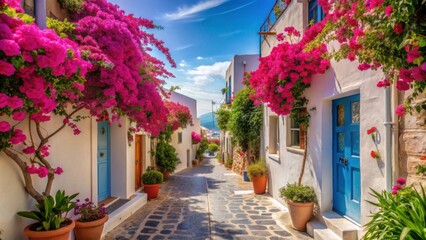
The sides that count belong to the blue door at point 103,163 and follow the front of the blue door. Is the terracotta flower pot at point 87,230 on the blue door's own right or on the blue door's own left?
on the blue door's own right

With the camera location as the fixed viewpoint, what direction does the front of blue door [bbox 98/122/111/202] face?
facing the viewer and to the right of the viewer

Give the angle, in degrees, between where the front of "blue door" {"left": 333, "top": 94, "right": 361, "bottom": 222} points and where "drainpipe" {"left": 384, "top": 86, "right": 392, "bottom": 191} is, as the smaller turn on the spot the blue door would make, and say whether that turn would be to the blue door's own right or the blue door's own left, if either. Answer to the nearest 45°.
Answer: approximately 45° to the blue door's own left

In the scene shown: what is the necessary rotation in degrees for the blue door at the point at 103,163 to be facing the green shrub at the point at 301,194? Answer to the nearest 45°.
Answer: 0° — it already faces it

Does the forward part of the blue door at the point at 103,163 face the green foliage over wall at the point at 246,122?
no

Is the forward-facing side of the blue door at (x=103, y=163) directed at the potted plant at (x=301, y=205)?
yes

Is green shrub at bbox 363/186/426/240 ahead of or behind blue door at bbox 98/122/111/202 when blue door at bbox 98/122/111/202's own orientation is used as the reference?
ahead

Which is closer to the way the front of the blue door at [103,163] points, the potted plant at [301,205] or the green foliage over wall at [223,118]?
the potted plant

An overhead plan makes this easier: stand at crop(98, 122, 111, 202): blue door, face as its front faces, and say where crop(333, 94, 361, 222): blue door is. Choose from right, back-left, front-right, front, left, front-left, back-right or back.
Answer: front

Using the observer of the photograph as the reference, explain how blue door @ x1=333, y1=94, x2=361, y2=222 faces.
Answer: facing the viewer and to the left of the viewer

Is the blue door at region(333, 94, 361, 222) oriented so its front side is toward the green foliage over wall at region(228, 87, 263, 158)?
no

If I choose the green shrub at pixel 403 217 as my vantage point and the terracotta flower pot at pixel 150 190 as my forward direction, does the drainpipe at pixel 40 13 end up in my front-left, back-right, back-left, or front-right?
front-left

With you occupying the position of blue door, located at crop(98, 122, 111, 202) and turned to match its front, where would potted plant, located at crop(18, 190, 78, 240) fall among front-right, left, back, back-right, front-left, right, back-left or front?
front-right

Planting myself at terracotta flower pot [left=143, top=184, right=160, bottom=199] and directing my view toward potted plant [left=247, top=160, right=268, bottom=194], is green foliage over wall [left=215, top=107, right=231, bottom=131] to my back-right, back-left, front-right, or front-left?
front-left
